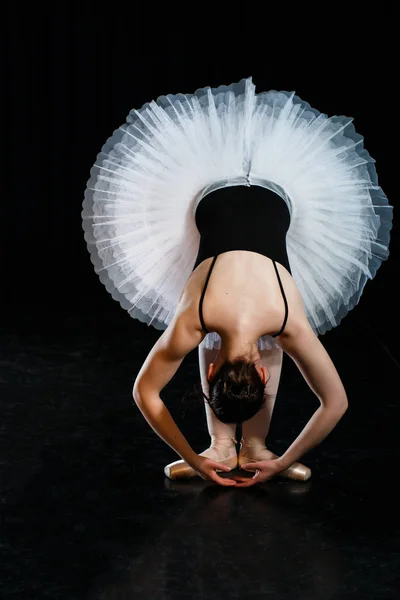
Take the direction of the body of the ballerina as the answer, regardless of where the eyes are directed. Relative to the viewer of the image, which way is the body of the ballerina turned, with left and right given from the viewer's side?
facing the viewer

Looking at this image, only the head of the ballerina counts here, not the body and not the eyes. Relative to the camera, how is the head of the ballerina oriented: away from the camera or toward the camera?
away from the camera
